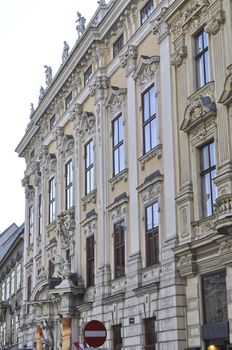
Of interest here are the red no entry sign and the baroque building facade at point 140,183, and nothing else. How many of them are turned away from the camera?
0

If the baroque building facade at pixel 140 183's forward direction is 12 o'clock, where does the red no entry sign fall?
The red no entry sign is roughly at 11 o'clock from the baroque building facade.

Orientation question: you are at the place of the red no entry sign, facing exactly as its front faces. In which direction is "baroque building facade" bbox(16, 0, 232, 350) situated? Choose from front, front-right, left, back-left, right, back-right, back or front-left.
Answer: back

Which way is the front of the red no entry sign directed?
toward the camera

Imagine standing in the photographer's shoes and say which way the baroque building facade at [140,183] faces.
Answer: facing the viewer and to the left of the viewer
